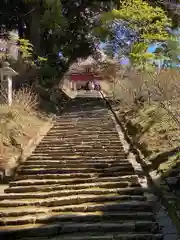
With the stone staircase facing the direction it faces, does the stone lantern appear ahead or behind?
behind

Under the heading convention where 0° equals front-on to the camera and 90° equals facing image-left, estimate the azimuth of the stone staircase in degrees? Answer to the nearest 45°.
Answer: approximately 0°
